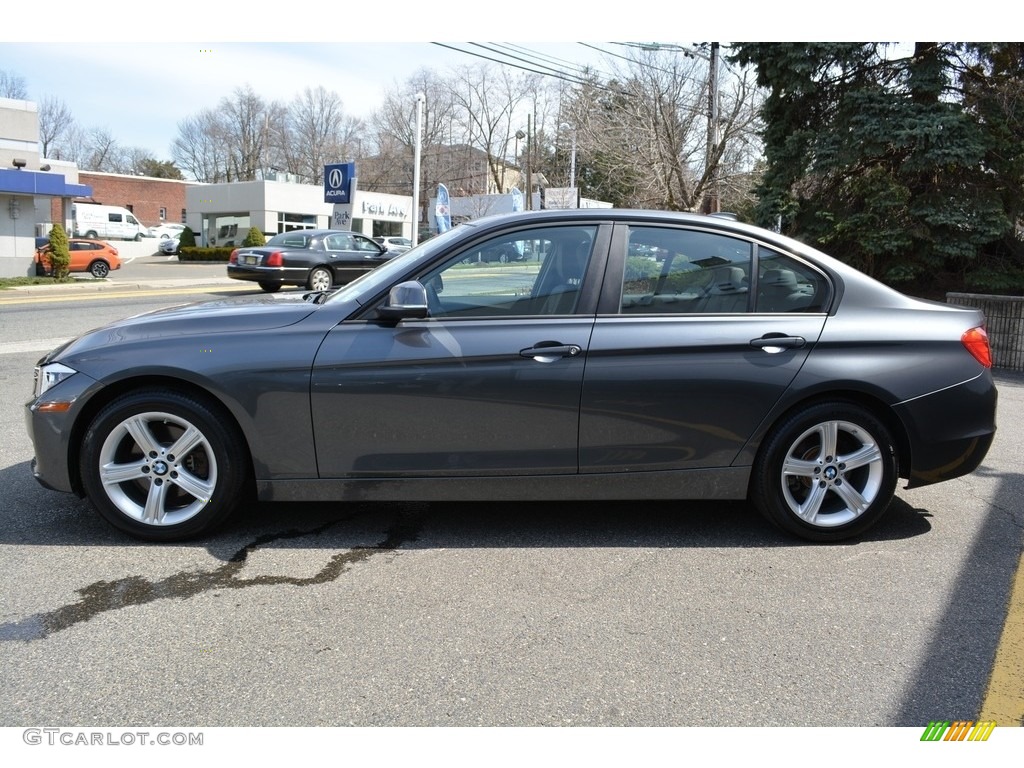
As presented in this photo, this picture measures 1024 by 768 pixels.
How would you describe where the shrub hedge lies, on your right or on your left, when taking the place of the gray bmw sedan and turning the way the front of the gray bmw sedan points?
on your right

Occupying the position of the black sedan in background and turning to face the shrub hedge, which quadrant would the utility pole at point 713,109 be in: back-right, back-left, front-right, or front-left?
back-right

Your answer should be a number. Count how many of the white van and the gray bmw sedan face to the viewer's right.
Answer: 1

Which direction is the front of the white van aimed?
to the viewer's right

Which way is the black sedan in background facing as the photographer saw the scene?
facing away from the viewer and to the right of the viewer

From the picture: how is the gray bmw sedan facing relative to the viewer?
to the viewer's left

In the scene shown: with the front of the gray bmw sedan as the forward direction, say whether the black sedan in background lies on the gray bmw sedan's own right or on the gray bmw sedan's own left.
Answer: on the gray bmw sedan's own right

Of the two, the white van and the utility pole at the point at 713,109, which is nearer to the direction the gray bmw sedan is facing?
the white van
